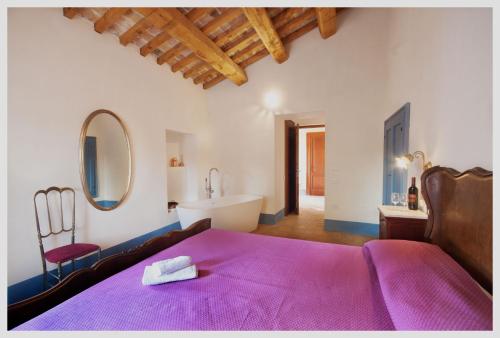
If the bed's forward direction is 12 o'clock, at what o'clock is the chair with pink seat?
The chair with pink seat is roughly at 1 o'clock from the bed.

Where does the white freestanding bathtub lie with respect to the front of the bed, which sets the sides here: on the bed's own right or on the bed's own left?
on the bed's own right

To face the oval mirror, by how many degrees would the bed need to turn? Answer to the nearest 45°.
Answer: approximately 45° to its right

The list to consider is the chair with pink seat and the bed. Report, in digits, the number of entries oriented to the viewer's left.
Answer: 1

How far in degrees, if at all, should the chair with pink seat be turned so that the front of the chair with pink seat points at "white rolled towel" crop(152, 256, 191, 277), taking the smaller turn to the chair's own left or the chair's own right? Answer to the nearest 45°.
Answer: approximately 45° to the chair's own right

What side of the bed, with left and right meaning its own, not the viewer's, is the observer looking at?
left

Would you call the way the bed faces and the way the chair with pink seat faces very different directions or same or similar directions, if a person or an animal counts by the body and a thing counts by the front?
very different directions

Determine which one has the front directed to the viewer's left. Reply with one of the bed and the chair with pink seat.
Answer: the bed

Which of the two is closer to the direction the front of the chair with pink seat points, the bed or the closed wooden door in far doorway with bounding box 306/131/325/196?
the bed

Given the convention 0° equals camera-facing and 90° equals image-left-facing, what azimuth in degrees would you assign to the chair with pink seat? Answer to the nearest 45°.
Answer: approximately 315°

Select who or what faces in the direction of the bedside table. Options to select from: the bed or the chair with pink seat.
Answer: the chair with pink seat

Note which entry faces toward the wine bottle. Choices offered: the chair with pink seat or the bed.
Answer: the chair with pink seat
